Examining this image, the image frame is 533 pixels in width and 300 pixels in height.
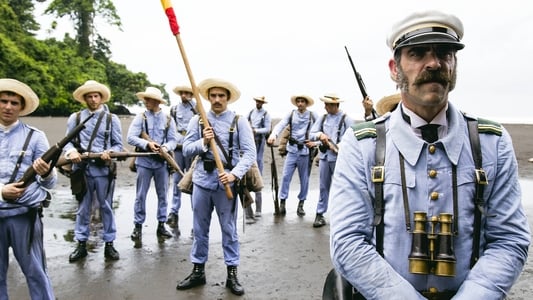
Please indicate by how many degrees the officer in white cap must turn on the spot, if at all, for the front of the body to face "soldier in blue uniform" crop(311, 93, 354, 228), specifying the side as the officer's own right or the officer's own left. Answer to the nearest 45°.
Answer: approximately 180°

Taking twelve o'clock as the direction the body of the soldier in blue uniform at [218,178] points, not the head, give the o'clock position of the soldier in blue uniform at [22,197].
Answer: the soldier in blue uniform at [22,197] is roughly at 2 o'clock from the soldier in blue uniform at [218,178].

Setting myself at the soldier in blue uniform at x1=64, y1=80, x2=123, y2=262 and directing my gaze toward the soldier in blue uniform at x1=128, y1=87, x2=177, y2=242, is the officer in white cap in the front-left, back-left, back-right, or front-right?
back-right

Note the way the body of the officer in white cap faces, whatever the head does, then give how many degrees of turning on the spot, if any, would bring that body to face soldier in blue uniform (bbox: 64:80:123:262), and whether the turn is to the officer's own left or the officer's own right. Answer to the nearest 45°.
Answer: approximately 135° to the officer's own right

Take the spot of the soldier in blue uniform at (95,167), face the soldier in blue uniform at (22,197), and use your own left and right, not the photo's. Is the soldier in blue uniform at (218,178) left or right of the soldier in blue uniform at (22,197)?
left

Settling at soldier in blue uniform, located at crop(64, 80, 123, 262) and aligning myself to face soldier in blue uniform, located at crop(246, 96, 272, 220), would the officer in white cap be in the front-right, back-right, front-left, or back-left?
back-right
